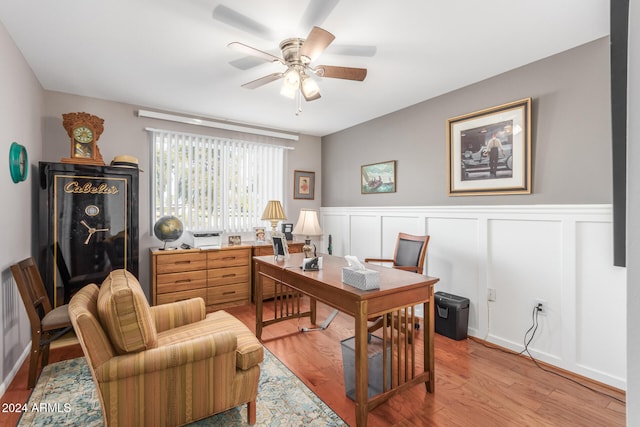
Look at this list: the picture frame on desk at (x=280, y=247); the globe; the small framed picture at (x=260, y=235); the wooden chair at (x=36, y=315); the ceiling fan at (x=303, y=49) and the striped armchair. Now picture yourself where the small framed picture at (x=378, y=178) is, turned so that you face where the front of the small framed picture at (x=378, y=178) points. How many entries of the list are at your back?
0

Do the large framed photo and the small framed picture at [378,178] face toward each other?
no

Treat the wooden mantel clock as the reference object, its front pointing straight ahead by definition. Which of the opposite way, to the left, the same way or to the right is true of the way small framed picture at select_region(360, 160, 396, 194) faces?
to the right

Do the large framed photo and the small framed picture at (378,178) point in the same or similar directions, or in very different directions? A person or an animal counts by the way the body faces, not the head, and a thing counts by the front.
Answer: same or similar directions

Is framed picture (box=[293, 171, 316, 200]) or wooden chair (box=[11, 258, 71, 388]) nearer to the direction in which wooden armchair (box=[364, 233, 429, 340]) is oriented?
the wooden chair

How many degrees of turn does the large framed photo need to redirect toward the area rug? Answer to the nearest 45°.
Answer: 0° — it already faces it

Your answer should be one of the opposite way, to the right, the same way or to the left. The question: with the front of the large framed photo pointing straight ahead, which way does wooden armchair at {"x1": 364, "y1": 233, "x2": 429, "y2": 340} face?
the same way

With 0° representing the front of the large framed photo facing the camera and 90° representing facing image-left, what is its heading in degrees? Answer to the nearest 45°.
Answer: approximately 45°

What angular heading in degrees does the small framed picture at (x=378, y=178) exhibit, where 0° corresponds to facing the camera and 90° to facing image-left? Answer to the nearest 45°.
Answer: approximately 45°

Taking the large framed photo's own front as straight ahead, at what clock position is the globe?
The globe is roughly at 1 o'clock from the large framed photo.

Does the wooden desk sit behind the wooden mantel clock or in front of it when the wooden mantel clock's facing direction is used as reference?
in front

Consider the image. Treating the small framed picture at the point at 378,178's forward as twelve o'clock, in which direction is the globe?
The globe is roughly at 1 o'clock from the small framed picture.

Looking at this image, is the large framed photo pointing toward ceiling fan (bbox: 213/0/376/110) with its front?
yes

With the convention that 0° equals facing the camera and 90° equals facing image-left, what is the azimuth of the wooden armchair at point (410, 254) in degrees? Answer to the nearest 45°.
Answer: approximately 45°
